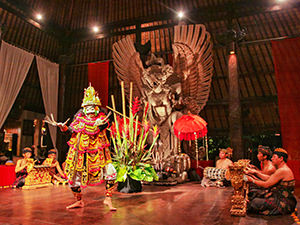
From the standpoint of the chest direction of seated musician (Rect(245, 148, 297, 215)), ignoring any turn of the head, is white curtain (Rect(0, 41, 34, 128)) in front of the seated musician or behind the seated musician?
in front

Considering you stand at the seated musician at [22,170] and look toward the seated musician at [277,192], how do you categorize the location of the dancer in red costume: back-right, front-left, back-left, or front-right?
front-right

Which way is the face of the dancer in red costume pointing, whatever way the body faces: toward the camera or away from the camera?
toward the camera

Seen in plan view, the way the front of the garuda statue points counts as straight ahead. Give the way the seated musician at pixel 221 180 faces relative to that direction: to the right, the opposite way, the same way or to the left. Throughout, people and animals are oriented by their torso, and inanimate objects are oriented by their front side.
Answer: the same way

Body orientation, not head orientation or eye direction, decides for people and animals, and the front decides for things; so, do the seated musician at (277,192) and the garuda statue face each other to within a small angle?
no

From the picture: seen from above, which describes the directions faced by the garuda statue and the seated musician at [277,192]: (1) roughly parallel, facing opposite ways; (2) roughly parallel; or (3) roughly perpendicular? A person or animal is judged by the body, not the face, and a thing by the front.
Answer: roughly perpendicular

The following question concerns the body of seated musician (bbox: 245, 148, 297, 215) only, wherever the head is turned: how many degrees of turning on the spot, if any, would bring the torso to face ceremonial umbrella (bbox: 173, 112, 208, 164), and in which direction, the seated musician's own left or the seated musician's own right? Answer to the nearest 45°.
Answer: approximately 45° to the seated musician's own right

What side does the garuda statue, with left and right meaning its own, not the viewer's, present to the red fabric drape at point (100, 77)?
right

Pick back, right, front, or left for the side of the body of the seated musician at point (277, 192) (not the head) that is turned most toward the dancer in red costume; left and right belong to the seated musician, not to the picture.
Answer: front

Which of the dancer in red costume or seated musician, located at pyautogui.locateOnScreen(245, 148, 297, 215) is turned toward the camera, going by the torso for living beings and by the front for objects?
the dancer in red costume

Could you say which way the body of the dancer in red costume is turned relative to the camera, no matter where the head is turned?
toward the camera

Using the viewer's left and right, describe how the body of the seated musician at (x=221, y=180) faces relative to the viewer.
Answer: facing the viewer and to the left of the viewer

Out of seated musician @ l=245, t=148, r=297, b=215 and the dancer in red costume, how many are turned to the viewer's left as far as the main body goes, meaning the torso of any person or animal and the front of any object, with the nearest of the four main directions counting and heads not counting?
1

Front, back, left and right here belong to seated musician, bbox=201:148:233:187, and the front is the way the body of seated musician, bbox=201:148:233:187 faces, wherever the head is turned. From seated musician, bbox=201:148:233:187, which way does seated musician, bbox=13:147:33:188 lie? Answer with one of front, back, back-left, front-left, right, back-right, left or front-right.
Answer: front-right

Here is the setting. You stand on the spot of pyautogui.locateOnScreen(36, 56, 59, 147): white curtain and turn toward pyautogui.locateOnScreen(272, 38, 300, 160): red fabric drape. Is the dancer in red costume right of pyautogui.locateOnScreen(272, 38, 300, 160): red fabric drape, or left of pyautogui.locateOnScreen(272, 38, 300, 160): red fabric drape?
right

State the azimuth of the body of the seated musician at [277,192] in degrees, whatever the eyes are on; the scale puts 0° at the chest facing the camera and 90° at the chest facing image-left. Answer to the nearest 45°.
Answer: approximately 90°

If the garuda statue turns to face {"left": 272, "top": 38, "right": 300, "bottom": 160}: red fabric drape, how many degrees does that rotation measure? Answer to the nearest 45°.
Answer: approximately 135° to its left

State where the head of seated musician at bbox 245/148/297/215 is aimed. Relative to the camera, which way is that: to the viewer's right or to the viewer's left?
to the viewer's left
